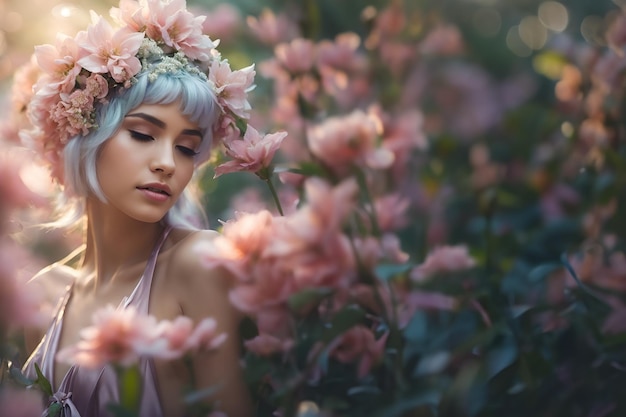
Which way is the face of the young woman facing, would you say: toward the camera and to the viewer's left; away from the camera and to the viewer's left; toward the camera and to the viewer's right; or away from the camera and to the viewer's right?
toward the camera and to the viewer's right

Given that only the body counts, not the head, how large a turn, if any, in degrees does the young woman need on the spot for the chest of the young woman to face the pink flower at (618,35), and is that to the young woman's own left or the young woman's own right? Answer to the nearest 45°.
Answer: approximately 135° to the young woman's own left

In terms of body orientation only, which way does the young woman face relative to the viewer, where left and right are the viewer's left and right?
facing the viewer and to the left of the viewer
